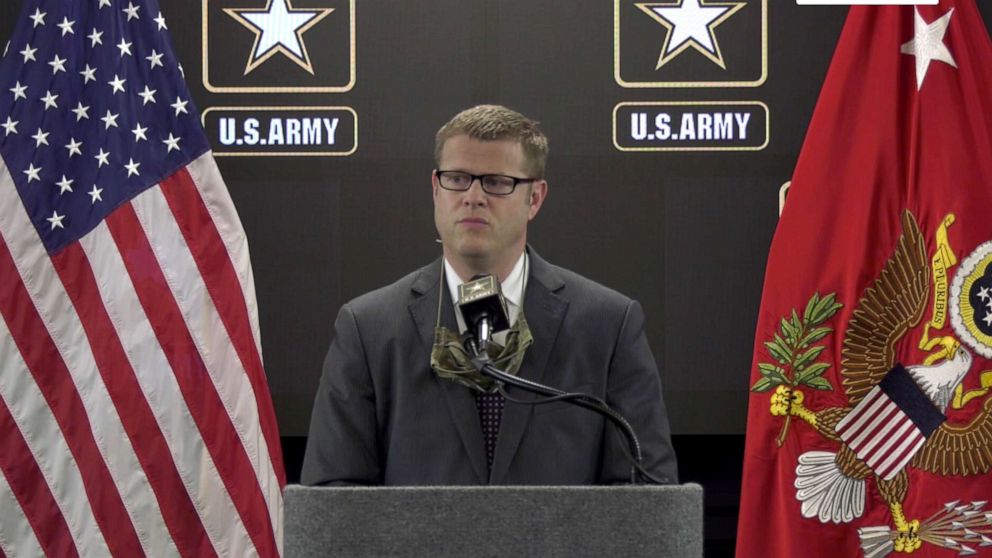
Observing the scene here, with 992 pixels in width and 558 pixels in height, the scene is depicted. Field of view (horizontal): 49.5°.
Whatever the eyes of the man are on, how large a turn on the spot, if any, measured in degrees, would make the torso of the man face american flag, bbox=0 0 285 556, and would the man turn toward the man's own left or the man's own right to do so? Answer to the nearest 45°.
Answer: approximately 135° to the man's own right

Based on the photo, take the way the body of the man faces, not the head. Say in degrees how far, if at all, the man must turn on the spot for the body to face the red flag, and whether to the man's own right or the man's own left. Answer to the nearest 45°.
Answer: approximately 135° to the man's own left

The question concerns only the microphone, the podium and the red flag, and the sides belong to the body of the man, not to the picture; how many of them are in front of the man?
2

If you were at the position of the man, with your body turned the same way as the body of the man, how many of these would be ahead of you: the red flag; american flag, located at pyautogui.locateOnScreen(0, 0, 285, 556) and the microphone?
1

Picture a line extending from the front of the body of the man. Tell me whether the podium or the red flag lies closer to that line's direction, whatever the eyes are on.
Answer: the podium

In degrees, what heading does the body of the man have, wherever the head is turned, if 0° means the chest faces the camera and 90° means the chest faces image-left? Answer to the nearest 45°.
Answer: approximately 0°

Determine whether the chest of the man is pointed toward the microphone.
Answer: yes

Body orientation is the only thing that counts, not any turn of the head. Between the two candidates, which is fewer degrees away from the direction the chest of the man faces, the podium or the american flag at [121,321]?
the podium

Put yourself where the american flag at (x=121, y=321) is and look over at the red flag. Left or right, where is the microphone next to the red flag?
right

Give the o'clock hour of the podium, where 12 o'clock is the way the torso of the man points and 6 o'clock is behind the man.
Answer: The podium is roughly at 12 o'clock from the man.
